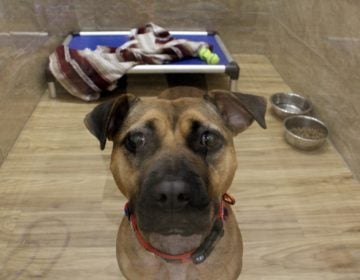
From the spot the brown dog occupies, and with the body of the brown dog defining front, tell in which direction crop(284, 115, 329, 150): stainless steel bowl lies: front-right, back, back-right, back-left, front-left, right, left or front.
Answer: back-left

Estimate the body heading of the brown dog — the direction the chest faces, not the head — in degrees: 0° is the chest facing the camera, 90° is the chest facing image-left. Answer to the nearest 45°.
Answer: approximately 0°

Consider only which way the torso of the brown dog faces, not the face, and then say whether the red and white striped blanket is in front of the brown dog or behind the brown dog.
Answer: behind

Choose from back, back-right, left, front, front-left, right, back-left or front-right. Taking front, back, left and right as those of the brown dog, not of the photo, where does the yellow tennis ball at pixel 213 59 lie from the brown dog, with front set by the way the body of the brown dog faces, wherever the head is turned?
back

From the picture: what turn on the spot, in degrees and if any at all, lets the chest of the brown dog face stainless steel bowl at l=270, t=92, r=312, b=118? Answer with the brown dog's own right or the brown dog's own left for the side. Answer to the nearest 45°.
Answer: approximately 135° to the brown dog's own left

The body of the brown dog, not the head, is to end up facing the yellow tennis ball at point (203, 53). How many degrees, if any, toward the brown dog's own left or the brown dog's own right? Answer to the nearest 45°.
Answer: approximately 180°

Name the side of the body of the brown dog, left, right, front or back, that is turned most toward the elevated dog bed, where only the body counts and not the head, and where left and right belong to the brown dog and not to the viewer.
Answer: back
